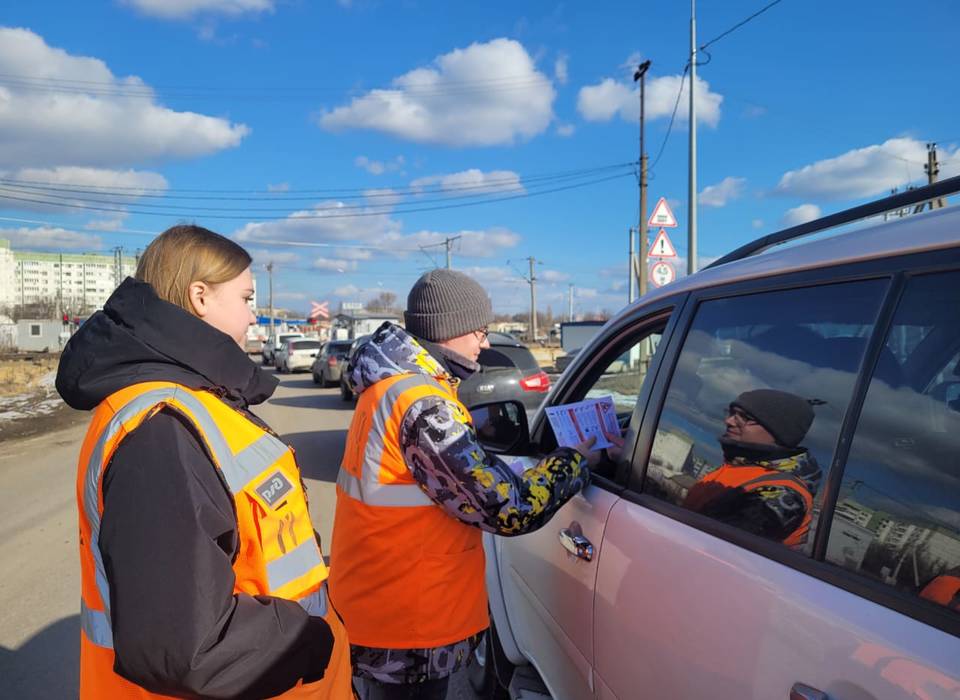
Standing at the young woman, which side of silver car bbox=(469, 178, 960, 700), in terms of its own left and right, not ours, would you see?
left

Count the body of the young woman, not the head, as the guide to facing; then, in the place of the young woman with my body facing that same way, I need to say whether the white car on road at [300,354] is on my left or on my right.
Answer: on my left

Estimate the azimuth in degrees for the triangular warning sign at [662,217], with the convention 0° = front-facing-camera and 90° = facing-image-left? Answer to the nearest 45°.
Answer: approximately 0°

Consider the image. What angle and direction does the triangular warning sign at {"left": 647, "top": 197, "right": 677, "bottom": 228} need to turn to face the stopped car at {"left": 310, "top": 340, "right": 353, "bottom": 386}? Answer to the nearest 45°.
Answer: approximately 135° to its right

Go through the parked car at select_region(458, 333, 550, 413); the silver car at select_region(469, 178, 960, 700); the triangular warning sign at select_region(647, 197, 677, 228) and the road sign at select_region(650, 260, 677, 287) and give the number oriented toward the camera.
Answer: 2

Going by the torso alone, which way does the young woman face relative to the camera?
to the viewer's right

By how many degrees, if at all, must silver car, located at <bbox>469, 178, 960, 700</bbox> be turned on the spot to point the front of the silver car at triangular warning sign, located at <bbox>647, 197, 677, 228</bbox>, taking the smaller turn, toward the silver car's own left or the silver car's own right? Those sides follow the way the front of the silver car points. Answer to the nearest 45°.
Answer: approximately 45° to the silver car's own right

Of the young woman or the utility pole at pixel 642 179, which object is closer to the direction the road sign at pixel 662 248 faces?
the young woman

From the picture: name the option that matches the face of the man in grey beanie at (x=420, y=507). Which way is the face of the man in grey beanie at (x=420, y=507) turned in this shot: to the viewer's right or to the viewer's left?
to the viewer's right

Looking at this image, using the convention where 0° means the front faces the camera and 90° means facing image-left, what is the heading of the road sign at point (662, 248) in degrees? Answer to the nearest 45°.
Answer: approximately 0°

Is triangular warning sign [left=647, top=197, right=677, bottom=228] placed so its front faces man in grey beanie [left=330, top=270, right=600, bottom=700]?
yes

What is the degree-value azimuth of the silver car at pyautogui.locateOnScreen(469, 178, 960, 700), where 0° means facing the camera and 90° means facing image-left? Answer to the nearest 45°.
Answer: approximately 135°

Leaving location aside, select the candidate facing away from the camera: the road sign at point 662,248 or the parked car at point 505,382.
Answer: the parked car

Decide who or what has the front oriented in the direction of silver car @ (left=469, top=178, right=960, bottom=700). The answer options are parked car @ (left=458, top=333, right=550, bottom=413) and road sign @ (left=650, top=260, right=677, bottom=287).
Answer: the road sign
